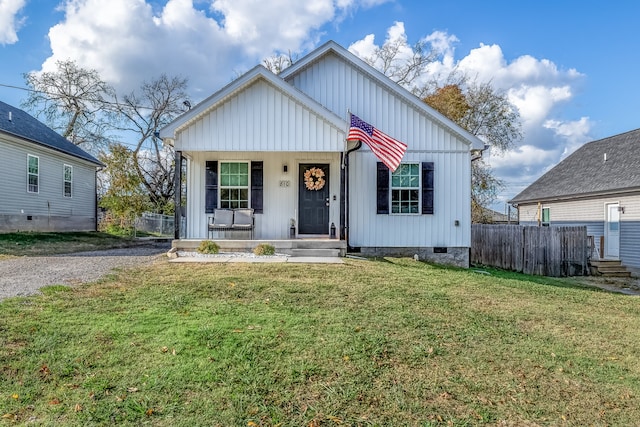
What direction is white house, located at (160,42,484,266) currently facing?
toward the camera

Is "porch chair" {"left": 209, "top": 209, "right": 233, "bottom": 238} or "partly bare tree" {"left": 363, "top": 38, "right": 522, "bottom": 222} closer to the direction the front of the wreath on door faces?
the porch chair

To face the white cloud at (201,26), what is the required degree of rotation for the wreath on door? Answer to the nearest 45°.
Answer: approximately 135° to its right

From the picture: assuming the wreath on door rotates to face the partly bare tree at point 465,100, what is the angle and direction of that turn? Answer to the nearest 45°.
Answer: approximately 135° to its left

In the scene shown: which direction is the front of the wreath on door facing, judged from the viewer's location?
facing the viewer

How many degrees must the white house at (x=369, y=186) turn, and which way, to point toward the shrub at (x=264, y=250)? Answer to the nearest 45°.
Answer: approximately 45° to its right

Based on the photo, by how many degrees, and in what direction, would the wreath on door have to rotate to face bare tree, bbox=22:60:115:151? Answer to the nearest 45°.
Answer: approximately 135° to its right

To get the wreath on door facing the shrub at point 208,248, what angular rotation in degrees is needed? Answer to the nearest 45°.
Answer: approximately 45° to its right

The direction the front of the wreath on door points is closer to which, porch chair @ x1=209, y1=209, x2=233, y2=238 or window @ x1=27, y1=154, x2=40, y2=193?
the porch chair
